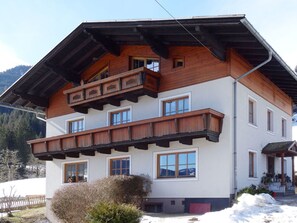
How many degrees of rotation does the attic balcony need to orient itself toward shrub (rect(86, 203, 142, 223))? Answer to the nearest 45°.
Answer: approximately 45° to its left

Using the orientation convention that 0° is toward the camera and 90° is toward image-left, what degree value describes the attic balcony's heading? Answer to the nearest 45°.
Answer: approximately 45°

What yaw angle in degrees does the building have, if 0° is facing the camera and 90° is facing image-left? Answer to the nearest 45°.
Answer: approximately 45°
